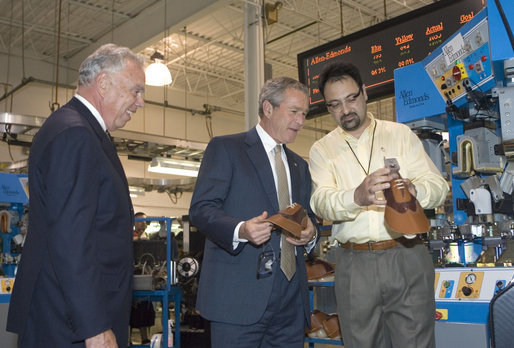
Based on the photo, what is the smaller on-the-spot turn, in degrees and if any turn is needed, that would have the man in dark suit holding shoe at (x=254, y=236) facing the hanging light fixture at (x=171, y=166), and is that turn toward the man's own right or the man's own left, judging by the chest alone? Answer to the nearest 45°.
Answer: approximately 135° to the man's own left

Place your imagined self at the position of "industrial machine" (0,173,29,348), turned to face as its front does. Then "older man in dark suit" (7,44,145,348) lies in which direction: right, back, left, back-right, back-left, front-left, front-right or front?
front

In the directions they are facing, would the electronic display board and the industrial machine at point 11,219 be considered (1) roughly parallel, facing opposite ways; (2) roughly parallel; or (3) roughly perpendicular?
roughly perpendicular

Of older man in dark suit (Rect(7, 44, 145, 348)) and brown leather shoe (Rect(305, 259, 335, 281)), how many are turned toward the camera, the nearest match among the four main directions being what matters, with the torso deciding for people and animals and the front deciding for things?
0

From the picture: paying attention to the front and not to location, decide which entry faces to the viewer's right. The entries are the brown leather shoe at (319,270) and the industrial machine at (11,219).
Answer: the brown leather shoe

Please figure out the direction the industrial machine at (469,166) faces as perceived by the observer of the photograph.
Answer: facing the viewer

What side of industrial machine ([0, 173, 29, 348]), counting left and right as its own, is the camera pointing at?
front

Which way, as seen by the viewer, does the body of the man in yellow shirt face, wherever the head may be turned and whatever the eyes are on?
toward the camera

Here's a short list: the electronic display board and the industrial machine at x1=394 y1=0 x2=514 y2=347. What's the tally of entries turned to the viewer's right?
0

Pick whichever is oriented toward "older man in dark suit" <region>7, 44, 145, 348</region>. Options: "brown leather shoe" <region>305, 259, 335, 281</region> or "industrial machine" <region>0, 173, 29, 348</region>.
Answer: the industrial machine

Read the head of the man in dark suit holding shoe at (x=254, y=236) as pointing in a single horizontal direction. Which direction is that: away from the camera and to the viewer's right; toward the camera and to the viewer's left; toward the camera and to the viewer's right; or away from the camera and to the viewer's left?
toward the camera and to the viewer's right

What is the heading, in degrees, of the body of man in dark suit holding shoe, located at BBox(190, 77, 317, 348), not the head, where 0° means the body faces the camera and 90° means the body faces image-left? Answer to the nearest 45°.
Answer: approximately 315°
